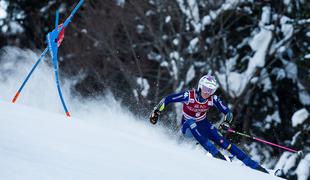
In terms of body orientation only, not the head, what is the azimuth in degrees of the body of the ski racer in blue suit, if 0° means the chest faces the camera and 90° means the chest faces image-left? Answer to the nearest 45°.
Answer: approximately 0°
